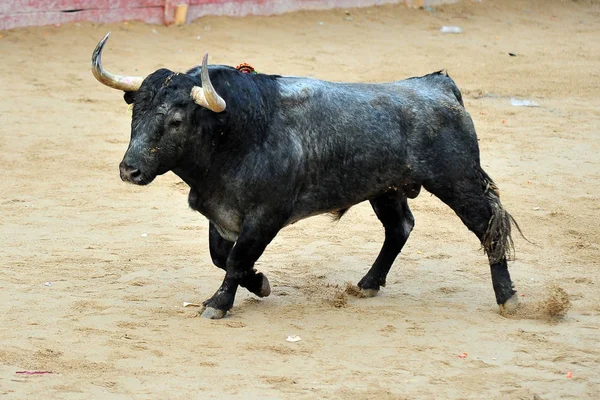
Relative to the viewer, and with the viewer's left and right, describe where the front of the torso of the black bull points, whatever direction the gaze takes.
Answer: facing to the left of the viewer
